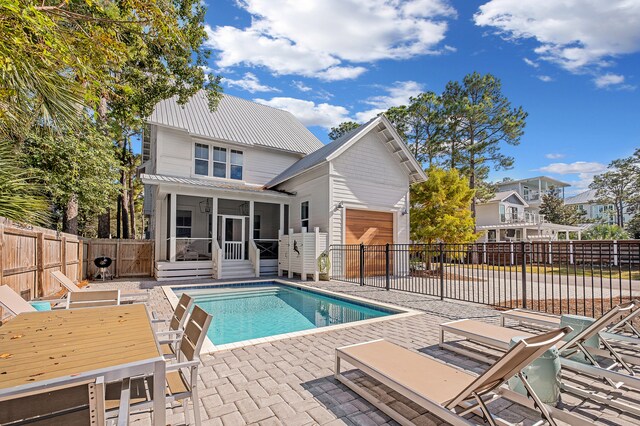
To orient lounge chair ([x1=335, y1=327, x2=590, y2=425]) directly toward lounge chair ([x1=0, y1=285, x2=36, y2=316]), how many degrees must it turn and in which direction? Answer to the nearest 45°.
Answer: approximately 45° to its left

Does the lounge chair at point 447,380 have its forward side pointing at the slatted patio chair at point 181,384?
no

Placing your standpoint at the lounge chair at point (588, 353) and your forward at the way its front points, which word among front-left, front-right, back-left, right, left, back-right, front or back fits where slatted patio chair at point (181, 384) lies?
left

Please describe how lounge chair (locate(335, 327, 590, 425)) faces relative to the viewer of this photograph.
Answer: facing away from the viewer and to the left of the viewer

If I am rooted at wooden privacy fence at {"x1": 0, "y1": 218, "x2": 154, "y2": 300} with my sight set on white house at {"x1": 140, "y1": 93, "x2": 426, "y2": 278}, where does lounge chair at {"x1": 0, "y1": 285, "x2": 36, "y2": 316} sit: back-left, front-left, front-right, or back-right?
back-right

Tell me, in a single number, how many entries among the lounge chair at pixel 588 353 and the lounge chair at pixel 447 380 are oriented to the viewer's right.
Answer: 0

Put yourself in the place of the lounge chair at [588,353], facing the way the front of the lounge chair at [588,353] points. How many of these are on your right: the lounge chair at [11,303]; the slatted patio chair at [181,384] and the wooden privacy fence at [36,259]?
0

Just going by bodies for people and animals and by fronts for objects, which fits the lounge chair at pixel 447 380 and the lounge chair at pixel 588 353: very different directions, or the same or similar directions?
same or similar directions

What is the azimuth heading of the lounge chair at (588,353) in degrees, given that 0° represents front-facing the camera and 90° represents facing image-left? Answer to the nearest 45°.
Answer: approximately 135°

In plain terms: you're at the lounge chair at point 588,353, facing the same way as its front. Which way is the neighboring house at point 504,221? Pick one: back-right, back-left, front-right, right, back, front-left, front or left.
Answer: front-right

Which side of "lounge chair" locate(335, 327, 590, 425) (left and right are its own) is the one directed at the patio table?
left
